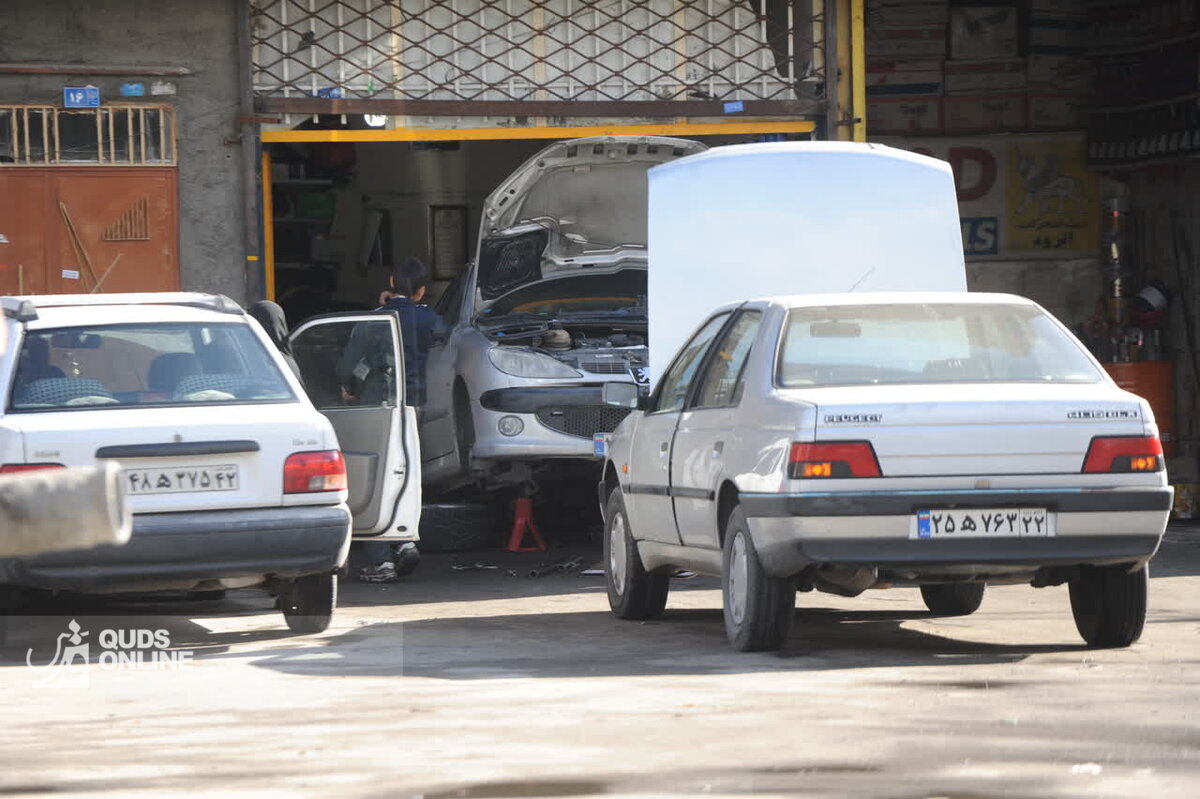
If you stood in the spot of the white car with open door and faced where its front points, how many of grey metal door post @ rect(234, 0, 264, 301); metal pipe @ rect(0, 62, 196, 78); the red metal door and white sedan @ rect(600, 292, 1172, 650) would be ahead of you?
3

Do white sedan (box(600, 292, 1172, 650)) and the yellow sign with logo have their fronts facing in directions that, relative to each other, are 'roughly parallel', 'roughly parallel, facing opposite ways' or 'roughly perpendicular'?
roughly parallel, facing opposite ways

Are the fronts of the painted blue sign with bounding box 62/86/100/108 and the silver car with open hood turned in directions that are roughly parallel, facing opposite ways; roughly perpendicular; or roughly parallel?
roughly parallel

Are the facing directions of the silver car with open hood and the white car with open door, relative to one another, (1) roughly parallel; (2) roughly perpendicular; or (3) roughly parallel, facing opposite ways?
roughly parallel, facing opposite ways

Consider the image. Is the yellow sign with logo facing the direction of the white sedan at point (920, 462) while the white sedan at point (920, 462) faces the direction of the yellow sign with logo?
yes

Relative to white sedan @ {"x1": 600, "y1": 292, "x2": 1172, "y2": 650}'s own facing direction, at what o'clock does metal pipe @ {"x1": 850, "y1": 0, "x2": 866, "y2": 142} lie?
The metal pipe is roughly at 12 o'clock from the white sedan.

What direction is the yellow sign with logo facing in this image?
toward the camera

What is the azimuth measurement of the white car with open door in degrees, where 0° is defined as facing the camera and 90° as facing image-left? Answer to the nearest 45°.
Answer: approximately 180°

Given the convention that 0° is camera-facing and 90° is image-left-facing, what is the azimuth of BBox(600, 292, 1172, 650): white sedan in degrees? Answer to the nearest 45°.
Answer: approximately 180°

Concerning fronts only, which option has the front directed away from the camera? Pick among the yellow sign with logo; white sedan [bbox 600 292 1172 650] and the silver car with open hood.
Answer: the white sedan

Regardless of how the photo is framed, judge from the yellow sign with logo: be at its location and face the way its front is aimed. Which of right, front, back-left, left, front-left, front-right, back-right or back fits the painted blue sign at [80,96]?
front-right

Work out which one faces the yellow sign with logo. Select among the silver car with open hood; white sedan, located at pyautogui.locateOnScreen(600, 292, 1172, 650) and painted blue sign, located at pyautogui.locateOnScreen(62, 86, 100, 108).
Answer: the white sedan

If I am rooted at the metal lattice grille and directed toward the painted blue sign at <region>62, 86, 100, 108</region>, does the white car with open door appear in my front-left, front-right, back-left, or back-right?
front-left

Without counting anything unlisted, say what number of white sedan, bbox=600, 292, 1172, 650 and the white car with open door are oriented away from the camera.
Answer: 2

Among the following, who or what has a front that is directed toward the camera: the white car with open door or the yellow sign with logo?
the yellow sign with logo

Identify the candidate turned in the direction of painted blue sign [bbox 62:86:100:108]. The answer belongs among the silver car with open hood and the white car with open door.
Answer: the white car with open door

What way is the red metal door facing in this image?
toward the camera

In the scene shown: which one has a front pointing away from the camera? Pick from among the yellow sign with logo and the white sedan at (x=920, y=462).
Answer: the white sedan
